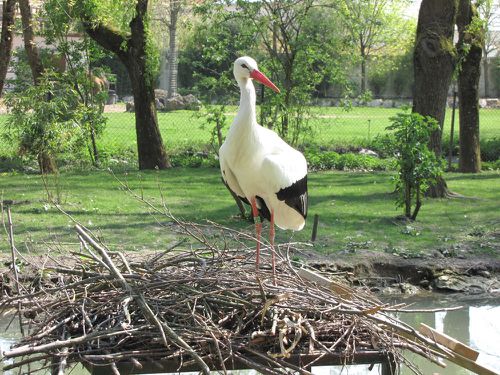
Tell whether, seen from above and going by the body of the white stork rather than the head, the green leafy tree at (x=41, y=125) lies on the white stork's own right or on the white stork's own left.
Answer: on the white stork's own right

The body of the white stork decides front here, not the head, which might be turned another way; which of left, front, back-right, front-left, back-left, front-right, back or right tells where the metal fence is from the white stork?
back-right

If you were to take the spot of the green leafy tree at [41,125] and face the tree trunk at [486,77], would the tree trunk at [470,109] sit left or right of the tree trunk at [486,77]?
right

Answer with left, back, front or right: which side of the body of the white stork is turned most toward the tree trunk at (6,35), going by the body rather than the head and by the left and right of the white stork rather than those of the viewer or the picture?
right

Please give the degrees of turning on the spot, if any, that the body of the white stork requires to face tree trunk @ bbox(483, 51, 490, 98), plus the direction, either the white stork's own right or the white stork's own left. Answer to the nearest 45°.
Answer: approximately 135° to the white stork's own right

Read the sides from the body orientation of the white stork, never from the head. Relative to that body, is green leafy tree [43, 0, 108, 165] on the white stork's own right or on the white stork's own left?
on the white stork's own right

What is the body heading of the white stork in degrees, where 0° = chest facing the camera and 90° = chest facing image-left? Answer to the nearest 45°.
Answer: approximately 45°
